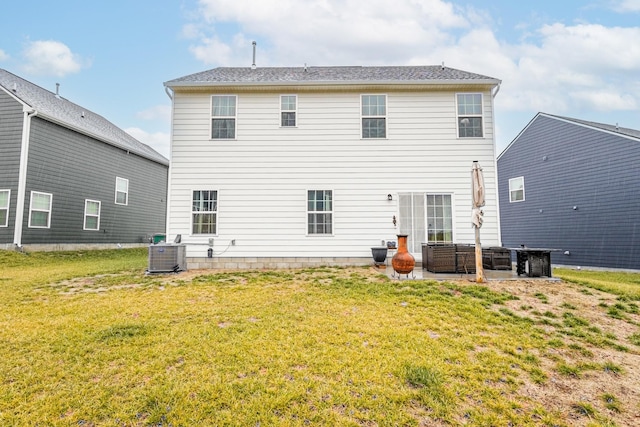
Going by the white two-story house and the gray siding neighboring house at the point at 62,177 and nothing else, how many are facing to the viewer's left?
0

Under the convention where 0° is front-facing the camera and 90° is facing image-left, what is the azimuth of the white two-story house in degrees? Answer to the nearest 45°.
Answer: approximately 180°

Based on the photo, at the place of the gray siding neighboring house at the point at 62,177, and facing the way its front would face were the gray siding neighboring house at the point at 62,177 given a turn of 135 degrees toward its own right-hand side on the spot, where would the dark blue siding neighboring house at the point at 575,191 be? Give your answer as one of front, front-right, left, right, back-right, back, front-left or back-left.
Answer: front-left

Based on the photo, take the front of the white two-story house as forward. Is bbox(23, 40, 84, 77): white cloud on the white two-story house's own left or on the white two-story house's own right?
on the white two-story house's own left

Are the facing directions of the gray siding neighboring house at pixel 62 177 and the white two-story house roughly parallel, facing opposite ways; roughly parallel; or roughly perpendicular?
roughly parallel

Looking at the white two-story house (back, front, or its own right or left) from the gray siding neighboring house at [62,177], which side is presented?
left

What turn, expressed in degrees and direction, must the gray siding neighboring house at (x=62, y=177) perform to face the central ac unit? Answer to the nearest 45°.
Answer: approximately 135° to its right

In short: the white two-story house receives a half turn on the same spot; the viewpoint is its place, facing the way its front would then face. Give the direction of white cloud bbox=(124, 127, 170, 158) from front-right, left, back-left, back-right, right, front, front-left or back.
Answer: back-right

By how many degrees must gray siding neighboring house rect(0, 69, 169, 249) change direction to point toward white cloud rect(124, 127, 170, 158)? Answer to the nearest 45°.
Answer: approximately 45° to its left
